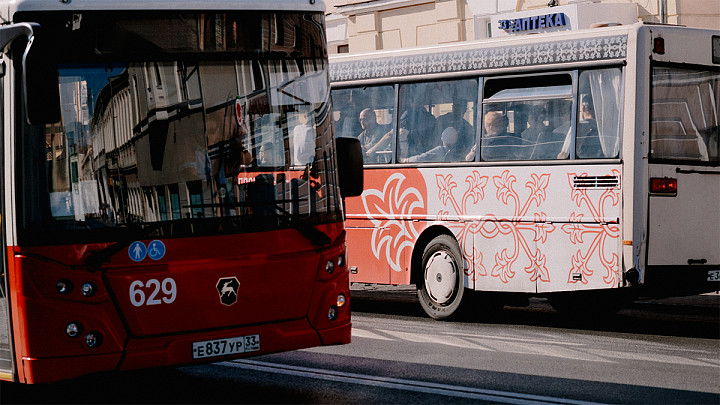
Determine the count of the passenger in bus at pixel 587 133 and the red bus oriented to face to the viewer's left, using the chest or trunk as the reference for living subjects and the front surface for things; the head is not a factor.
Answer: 1

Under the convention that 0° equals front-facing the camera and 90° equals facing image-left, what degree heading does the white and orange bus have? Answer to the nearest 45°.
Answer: approximately 135°

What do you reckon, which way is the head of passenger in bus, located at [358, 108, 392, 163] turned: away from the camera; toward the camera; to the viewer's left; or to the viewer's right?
to the viewer's left

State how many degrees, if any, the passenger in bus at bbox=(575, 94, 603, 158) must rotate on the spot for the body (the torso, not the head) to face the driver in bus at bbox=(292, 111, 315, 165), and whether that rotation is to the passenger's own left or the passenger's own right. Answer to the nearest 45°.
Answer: approximately 45° to the passenger's own left

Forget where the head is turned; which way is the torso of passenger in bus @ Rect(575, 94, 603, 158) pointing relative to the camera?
to the viewer's left

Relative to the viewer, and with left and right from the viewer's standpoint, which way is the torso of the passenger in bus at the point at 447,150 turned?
facing away from the viewer and to the left of the viewer

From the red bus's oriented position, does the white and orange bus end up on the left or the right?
on its left

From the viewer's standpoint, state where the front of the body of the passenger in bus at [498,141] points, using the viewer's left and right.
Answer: facing away from the viewer and to the left of the viewer
